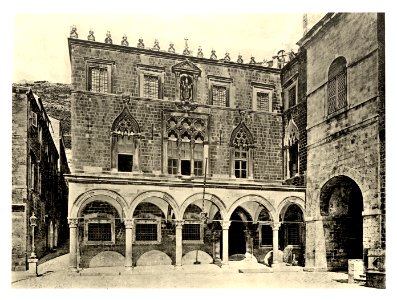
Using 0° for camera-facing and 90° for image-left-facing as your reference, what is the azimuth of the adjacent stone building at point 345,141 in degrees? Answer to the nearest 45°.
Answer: approximately 45°

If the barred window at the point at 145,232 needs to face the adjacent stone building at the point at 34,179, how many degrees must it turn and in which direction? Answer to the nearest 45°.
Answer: approximately 45° to its right

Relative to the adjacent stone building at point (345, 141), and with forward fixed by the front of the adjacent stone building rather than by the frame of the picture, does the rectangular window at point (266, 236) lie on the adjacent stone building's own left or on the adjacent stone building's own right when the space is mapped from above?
on the adjacent stone building's own right

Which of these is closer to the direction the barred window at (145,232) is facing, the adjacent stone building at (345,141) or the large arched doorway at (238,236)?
the adjacent stone building

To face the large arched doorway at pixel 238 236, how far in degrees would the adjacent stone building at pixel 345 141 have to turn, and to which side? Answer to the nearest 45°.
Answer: approximately 90° to its right
